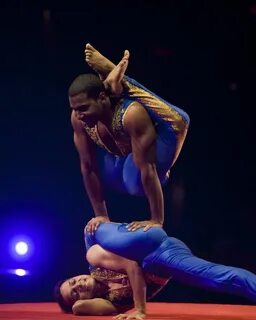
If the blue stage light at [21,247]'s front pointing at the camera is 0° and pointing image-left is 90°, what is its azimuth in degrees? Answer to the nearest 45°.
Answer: approximately 0°

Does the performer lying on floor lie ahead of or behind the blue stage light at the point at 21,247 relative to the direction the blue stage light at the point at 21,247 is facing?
ahead
